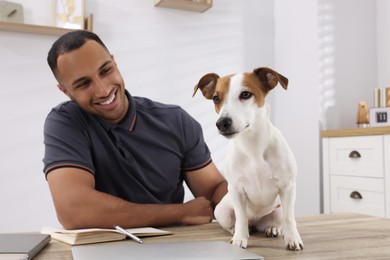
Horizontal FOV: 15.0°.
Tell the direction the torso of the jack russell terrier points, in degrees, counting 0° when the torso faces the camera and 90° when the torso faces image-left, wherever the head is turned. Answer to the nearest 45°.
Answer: approximately 0°

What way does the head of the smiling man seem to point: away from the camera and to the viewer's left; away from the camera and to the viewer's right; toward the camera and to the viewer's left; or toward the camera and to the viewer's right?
toward the camera and to the viewer's right

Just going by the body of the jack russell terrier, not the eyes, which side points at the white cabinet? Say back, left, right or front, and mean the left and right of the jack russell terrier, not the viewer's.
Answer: back

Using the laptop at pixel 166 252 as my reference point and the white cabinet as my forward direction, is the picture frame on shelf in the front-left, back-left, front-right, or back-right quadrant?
front-left

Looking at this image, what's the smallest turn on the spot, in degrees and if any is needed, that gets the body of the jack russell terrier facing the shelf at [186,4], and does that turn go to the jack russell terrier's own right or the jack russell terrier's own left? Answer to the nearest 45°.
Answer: approximately 180°

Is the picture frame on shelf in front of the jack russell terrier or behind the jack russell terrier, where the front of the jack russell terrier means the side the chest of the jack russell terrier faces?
behind
